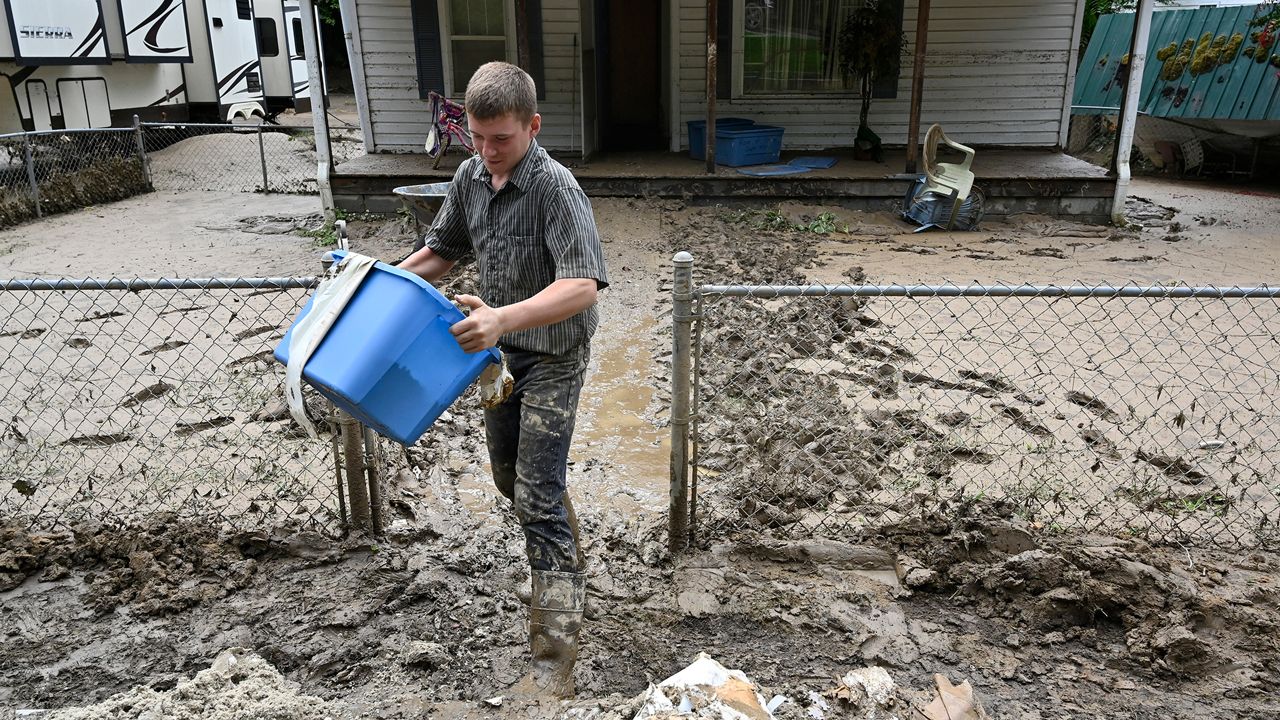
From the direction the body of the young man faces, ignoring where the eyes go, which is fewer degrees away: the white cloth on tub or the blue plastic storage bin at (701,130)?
the white cloth on tub

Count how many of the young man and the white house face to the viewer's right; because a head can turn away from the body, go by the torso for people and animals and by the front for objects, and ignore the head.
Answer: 0

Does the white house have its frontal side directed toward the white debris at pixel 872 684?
yes

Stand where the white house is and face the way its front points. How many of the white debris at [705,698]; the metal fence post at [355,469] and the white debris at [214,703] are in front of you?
3

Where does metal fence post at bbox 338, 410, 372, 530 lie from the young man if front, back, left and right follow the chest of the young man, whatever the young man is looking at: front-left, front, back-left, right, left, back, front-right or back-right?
right

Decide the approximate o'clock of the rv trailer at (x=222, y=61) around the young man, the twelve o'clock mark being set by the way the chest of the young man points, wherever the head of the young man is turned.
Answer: The rv trailer is roughly at 4 o'clock from the young man.

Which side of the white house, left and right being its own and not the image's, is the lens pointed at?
front

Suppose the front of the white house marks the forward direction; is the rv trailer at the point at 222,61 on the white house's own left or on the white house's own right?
on the white house's own right

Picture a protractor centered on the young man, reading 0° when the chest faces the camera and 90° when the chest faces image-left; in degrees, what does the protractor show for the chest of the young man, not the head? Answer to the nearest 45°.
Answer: approximately 45°

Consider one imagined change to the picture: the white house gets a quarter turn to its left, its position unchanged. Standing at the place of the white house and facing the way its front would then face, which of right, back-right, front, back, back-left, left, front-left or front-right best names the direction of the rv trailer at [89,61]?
back

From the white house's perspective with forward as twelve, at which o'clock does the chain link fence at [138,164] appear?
The chain link fence is roughly at 3 o'clock from the white house.

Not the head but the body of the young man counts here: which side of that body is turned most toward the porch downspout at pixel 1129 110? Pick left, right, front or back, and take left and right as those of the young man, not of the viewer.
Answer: back

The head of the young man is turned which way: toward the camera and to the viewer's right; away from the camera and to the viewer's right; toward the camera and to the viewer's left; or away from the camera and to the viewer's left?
toward the camera and to the viewer's left

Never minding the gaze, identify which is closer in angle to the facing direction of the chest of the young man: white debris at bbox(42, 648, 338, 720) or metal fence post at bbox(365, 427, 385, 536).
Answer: the white debris

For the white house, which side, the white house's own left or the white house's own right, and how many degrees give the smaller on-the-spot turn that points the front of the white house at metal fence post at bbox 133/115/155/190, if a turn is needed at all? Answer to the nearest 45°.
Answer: approximately 90° to the white house's own right

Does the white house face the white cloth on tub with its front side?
yes
